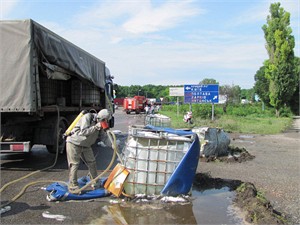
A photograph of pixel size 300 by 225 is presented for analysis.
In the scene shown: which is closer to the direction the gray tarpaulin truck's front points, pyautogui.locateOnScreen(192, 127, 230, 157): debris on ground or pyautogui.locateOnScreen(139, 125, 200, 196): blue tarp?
the debris on ground

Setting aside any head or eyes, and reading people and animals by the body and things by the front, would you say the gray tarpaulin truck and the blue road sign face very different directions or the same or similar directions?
very different directions

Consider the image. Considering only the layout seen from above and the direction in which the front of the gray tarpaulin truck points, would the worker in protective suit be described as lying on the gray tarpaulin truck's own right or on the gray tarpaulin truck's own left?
on the gray tarpaulin truck's own right

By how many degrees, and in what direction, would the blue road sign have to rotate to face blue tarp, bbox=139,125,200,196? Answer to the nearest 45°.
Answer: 0° — it already faces it

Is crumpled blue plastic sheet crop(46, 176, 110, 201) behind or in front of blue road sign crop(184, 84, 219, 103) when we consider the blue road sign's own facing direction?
in front

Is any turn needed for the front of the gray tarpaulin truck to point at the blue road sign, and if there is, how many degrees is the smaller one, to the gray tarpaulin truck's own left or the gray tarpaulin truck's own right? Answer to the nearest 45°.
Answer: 0° — it already faces it

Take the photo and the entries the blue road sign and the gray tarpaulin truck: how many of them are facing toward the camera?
1

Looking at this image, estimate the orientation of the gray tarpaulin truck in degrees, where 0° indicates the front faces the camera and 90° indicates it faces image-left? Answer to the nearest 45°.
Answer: approximately 225°

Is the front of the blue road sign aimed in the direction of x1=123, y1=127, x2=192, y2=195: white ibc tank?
yes

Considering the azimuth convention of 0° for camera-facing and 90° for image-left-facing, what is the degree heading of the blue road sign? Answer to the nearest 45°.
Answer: approximately 0°

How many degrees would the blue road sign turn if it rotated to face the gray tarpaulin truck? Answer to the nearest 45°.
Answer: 0° — it already faces it

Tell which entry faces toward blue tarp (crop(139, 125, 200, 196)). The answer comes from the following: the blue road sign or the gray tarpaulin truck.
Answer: the blue road sign

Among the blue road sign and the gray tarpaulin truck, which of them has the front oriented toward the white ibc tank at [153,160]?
the blue road sign
